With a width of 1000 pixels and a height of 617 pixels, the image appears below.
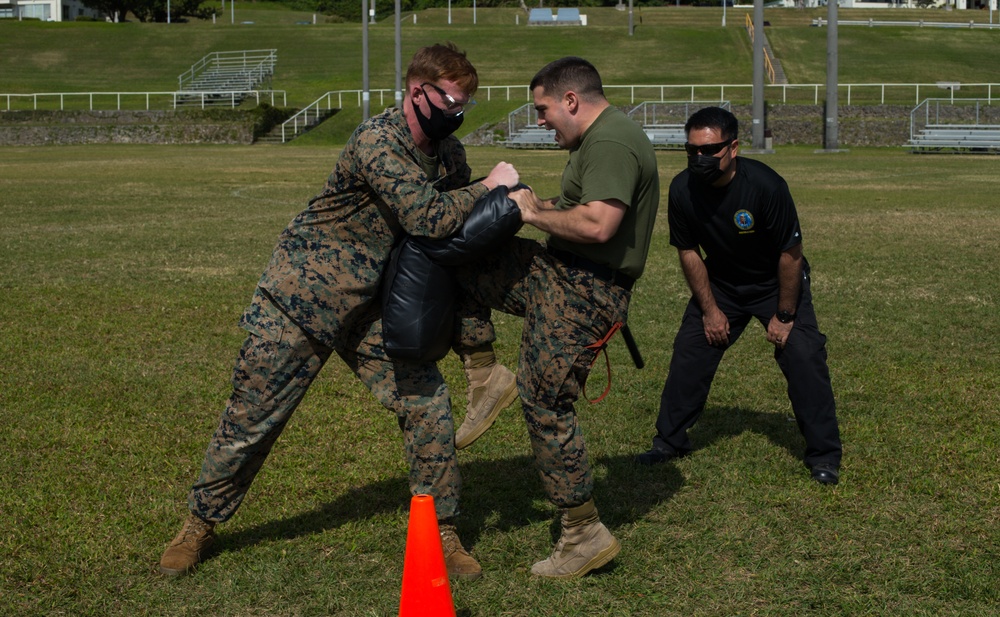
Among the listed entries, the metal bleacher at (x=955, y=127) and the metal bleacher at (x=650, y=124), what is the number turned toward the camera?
2

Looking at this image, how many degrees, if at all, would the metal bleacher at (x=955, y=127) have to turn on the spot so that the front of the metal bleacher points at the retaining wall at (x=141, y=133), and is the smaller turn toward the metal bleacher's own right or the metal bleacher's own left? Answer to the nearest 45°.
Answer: approximately 90° to the metal bleacher's own right

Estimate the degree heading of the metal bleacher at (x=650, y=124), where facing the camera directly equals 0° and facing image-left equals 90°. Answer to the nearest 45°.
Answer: approximately 0°

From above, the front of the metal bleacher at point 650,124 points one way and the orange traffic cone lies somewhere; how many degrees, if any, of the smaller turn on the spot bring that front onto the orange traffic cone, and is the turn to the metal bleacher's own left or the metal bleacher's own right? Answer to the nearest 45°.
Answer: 0° — it already faces it

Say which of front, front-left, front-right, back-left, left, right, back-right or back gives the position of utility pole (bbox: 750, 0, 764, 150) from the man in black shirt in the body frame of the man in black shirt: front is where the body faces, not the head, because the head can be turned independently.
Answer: back-right

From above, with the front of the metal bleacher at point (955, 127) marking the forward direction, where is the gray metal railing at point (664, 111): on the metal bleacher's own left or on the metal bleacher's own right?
on the metal bleacher's own right

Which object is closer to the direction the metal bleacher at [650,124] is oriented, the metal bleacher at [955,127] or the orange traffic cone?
the orange traffic cone
